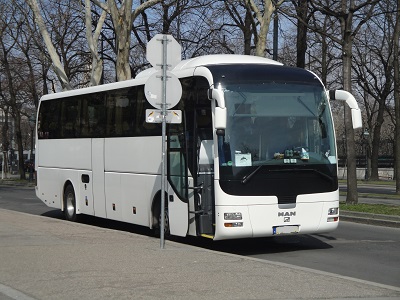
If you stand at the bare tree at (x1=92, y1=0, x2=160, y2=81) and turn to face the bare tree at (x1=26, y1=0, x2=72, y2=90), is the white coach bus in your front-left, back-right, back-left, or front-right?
back-left

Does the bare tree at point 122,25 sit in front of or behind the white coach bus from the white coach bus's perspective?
behind

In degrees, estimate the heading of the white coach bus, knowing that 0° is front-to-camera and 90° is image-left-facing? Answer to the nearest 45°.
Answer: approximately 315°

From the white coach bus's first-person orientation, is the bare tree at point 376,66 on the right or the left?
on its left

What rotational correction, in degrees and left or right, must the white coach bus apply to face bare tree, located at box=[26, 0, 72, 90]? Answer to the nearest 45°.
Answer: approximately 180°
